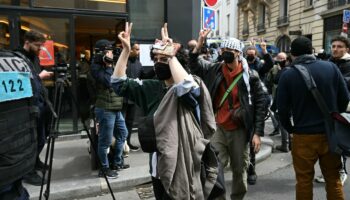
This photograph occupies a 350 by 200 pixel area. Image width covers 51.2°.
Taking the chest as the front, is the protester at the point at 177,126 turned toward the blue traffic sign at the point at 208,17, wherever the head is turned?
no

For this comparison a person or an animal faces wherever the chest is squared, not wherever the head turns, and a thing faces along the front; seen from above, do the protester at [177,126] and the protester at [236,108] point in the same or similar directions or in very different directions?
same or similar directions

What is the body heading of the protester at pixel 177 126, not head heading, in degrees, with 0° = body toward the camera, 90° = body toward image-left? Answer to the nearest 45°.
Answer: approximately 45°

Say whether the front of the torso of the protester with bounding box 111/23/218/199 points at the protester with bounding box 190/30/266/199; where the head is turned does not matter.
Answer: no

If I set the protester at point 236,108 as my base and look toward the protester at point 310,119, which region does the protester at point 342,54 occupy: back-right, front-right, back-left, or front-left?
front-left

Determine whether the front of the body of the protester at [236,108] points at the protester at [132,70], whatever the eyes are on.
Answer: no

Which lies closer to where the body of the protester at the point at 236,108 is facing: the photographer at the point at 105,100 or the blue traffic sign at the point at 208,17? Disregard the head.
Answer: the photographer

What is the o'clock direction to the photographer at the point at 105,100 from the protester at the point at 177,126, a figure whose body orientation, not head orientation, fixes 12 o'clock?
the photographer at the point at 105,100 is roughly at 4 o'clock from the protester at the point at 177,126.

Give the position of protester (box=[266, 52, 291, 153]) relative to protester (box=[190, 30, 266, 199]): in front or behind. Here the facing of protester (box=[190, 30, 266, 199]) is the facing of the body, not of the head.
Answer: behind

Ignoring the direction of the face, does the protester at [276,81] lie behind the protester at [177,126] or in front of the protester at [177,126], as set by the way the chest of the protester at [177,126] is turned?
behind

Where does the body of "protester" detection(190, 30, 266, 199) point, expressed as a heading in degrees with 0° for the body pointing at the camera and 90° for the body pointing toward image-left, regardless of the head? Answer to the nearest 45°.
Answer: approximately 45°

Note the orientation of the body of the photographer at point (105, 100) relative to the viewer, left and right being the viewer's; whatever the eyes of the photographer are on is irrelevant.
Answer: facing to the right of the viewer
